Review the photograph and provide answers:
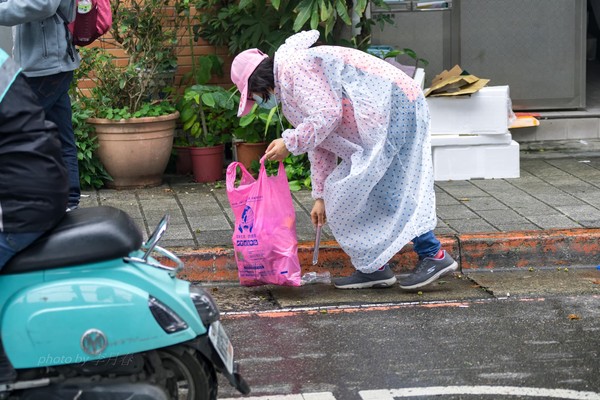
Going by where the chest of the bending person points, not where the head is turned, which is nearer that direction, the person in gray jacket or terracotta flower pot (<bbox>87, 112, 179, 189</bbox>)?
the person in gray jacket

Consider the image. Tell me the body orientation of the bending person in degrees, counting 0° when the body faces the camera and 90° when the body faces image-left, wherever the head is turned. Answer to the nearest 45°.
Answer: approximately 90°

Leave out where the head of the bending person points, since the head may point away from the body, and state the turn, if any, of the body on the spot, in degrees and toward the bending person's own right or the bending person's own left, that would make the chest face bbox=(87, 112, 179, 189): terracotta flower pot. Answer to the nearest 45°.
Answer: approximately 45° to the bending person's own right

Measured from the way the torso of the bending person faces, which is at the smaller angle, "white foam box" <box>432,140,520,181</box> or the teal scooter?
the teal scooter

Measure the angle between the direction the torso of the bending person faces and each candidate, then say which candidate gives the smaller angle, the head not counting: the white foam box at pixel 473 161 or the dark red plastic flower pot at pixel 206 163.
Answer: the dark red plastic flower pot
